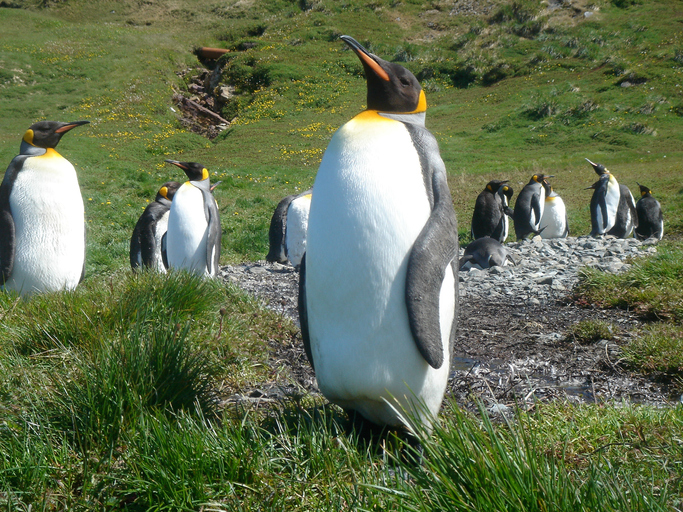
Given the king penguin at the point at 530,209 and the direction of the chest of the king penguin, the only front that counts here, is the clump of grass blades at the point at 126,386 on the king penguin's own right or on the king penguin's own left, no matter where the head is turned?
on the king penguin's own right

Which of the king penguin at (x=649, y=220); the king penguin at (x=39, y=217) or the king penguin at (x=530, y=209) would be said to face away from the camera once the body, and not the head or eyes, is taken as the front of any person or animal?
the king penguin at (x=649, y=220)

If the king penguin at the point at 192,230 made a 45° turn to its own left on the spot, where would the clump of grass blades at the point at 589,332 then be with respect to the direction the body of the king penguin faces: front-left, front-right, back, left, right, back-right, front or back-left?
front-left

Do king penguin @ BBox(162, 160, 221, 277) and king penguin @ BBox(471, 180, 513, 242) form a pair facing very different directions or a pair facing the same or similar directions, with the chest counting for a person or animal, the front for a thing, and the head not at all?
very different directions

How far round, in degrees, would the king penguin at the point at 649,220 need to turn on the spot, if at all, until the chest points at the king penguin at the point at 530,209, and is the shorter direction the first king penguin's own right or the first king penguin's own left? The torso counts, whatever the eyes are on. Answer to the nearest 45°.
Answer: approximately 90° to the first king penguin's own left

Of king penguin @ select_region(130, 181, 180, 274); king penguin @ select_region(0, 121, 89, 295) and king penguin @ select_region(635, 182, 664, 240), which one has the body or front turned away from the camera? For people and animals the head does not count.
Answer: king penguin @ select_region(635, 182, 664, 240)

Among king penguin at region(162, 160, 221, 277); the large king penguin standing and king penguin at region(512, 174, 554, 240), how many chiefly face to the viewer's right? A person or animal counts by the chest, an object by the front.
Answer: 1

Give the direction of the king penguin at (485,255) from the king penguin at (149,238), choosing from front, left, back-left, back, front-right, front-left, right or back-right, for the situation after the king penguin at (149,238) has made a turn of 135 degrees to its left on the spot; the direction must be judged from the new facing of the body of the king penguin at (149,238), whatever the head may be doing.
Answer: back-right

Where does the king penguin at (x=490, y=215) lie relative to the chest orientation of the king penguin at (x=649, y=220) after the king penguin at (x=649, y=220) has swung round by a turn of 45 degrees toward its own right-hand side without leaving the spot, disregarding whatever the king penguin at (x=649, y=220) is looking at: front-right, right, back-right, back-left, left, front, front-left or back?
back

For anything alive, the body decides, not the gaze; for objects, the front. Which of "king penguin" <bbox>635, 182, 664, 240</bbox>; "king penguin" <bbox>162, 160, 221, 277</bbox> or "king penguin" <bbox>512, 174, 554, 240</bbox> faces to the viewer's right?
"king penguin" <bbox>512, 174, 554, 240</bbox>

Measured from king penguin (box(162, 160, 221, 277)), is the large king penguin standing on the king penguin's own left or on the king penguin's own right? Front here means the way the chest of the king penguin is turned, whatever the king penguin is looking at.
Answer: on the king penguin's own left

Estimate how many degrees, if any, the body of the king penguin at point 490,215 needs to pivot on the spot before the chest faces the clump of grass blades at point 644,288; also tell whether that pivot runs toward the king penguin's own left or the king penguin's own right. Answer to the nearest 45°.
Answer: approximately 135° to the king penguin's own right
